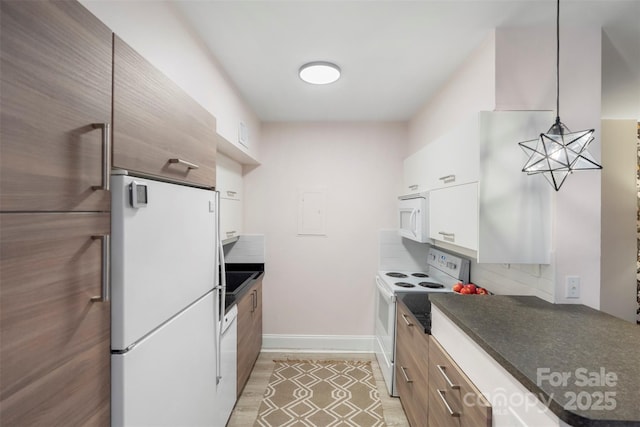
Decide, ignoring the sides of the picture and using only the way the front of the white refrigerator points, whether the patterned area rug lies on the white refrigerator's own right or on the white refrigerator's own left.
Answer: on the white refrigerator's own left

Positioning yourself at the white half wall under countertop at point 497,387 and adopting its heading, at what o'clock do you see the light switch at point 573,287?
The light switch is roughly at 5 o'clock from the white half wall under countertop.

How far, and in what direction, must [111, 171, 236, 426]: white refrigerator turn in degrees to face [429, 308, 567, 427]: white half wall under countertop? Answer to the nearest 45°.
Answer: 0° — it already faces it

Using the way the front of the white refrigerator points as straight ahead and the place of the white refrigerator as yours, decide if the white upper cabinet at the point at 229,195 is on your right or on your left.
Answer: on your left

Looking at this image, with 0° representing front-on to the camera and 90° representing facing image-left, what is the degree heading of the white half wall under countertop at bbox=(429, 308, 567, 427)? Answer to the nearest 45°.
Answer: approximately 45°
